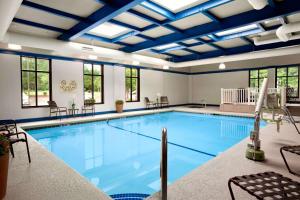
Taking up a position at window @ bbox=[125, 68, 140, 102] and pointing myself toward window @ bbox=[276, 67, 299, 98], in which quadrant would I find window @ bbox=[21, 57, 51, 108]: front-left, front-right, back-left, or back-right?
back-right

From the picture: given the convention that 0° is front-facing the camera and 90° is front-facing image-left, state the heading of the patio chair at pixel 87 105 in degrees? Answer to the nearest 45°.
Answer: approximately 45°

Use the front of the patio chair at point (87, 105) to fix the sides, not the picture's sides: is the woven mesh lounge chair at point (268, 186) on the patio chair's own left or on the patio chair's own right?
on the patio chair's own left

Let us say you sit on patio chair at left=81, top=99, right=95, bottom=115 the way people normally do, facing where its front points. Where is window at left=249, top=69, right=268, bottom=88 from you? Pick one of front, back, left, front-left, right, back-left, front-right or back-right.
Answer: back-left

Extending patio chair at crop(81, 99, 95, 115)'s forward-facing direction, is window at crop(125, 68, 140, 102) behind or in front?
behind

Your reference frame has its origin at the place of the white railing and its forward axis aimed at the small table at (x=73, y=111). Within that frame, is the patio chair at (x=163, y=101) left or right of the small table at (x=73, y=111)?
right
